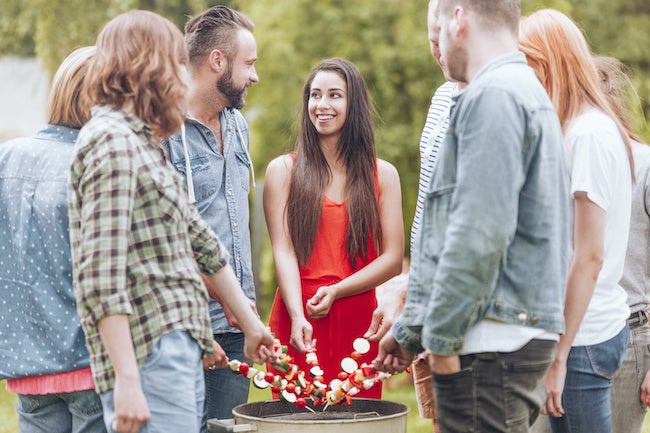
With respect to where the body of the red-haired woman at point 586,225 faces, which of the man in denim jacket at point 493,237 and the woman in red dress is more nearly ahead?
the woman in red dress

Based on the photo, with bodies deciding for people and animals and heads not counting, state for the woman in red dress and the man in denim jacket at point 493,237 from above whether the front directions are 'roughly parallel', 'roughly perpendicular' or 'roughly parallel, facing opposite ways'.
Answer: roughly perpendicular

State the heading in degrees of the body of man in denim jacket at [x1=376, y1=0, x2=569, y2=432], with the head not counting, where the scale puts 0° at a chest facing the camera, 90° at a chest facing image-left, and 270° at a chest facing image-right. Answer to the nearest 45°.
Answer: approximately 90°

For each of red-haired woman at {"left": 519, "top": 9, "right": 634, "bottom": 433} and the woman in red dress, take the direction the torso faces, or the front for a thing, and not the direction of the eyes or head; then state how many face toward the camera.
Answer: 1

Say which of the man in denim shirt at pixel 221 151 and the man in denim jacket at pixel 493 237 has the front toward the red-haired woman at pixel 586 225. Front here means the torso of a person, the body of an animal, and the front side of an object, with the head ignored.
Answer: the man in denim shirt at pixel 221 151

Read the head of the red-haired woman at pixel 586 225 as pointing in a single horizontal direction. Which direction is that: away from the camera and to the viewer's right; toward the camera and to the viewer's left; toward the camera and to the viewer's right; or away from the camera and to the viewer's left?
away from the camera and to the viewer's left

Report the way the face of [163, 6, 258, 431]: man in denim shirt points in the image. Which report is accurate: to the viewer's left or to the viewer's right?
to the viewer's right

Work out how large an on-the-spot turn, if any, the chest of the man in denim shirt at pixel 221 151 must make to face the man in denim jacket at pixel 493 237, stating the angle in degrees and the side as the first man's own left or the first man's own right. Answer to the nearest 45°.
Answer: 0° — they already face them

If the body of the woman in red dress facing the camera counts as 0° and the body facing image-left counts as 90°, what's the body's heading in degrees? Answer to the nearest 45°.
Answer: approximately 0°
